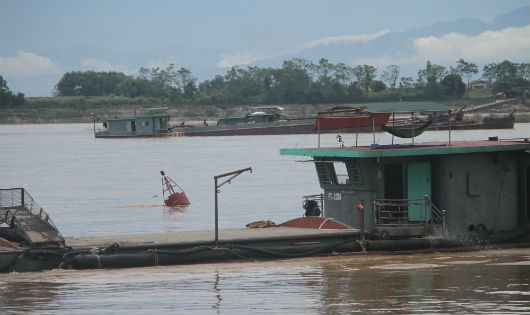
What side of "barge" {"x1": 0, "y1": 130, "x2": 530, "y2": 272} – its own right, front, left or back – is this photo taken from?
left
